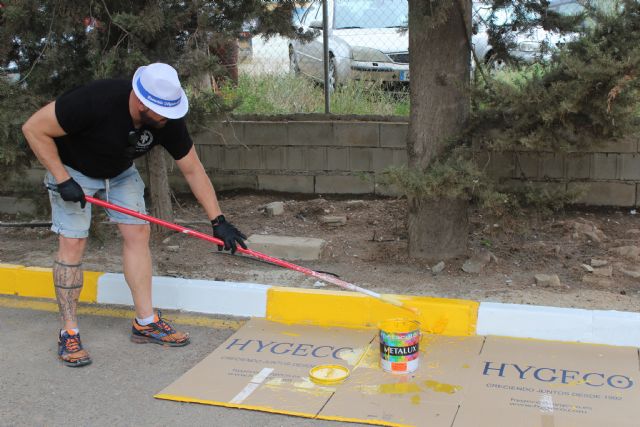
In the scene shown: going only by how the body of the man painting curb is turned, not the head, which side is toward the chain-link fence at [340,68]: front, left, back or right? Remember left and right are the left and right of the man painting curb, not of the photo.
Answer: left

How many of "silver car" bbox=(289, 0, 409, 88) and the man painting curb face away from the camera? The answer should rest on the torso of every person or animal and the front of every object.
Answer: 0

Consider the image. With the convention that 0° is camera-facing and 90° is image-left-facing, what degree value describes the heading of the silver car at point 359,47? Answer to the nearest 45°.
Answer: approximately 315°

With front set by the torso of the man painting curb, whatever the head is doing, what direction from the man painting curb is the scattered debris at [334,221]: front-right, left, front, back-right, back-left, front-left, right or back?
left

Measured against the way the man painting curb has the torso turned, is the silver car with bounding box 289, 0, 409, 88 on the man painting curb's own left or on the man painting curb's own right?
on the man painting curb's own left

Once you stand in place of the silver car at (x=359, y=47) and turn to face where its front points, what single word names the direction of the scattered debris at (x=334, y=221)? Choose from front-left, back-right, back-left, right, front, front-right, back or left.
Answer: front-right

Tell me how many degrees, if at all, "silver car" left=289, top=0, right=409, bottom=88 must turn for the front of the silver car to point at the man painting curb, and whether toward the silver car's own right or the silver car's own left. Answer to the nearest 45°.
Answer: approximately 45° to the silver car's own right

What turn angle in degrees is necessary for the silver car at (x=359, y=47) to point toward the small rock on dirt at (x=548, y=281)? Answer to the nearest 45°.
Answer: approximately 45° to its right

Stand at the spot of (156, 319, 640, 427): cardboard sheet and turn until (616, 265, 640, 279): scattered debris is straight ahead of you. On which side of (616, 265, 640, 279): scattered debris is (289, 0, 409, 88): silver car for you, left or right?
left

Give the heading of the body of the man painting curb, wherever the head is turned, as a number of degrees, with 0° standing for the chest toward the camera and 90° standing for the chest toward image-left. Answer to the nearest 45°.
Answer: approximately 315°

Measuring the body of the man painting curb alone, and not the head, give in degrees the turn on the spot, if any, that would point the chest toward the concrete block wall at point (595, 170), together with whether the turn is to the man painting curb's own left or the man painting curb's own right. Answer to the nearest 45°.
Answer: approximately 45° to the man painting curb's own left

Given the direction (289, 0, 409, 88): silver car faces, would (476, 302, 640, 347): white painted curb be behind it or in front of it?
in front
